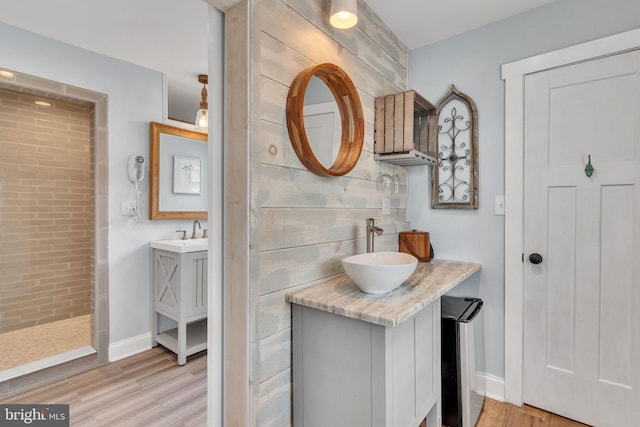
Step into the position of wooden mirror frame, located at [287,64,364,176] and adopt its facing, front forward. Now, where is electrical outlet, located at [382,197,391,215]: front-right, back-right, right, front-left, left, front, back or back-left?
left

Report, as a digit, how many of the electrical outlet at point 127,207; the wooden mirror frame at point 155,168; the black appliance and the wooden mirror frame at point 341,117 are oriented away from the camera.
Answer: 0

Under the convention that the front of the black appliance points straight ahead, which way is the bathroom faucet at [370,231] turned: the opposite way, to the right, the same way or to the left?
the same way

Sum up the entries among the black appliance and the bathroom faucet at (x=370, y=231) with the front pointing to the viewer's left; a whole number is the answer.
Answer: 0

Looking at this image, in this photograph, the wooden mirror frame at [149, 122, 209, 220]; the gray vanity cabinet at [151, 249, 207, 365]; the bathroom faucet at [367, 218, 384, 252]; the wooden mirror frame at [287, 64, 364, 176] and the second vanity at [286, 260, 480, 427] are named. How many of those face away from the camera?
0

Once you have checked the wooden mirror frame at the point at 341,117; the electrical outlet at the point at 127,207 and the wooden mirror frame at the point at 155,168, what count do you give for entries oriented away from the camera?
0

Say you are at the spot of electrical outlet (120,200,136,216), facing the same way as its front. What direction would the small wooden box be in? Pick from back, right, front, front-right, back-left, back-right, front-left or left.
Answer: front

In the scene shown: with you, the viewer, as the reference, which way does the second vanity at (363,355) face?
facing the viewer and to the right of the viewer

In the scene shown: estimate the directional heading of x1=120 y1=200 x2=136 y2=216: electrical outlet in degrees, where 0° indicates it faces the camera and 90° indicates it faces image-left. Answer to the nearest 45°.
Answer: approximately 315°

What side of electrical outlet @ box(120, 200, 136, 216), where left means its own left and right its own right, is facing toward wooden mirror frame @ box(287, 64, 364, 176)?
front

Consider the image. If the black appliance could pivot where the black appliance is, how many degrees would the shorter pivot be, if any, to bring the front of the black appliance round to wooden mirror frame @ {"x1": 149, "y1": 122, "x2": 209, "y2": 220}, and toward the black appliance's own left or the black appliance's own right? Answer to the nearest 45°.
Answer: approximately 135° to the black appliance's own right

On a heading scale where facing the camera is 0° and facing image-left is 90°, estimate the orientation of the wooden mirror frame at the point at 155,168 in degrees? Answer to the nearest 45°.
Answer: approximately 315°

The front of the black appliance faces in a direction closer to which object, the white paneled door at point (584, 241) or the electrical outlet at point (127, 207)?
the white paneled door
